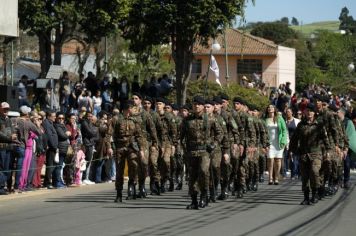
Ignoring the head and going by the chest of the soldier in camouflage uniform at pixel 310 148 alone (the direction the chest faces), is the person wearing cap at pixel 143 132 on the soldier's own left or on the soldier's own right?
on the soldier's own right

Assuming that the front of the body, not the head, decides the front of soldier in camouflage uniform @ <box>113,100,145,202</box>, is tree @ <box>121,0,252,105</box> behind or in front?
behind

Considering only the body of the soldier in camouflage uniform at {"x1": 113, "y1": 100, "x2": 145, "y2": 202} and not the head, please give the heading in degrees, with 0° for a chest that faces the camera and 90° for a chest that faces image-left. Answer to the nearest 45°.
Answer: approximately 0°

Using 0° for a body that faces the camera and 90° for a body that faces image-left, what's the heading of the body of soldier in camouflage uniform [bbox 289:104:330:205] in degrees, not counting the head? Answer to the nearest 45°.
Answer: approximately 0°

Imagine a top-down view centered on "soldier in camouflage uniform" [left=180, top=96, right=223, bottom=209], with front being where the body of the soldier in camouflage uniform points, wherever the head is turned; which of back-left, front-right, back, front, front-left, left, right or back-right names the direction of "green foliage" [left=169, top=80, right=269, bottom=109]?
back
